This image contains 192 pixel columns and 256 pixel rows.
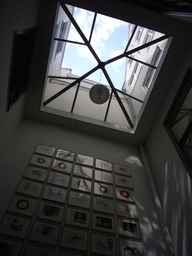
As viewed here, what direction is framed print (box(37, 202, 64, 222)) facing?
toward the camera

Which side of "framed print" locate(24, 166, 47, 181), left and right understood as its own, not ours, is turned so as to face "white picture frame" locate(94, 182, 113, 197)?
left

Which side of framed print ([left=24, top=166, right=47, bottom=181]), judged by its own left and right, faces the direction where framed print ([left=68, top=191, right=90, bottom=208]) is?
left

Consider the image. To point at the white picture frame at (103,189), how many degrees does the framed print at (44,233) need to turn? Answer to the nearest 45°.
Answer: approximately 90° to its left

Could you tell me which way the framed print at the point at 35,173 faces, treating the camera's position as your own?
facing the viewer

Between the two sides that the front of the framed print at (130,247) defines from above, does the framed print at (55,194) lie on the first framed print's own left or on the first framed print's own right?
on the first framed print's own right

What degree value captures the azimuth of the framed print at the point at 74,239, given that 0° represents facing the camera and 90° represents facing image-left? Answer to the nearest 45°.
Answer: approximately 0°

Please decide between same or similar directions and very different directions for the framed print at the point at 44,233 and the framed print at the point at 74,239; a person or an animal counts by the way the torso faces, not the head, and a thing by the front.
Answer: same or similar directions

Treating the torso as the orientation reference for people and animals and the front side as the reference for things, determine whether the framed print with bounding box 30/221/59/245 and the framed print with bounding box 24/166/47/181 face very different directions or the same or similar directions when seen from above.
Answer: same or similar directions

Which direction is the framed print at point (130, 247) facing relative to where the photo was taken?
toward the camera

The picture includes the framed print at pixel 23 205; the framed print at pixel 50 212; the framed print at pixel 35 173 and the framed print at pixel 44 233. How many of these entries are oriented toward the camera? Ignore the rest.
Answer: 4

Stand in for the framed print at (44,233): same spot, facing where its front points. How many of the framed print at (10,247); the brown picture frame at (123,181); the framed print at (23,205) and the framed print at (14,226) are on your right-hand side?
3
